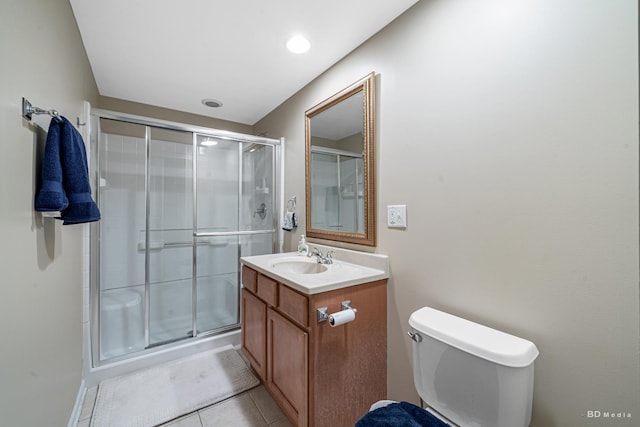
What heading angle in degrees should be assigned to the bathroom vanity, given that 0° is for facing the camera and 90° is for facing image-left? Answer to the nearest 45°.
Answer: approximately 45°

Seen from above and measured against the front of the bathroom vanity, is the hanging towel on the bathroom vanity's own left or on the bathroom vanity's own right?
on the bathroom vanity's own right

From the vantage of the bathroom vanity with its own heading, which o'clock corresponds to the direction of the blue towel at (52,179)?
The blue towel is roughly at 1 o'clock from the bathroom vanity.

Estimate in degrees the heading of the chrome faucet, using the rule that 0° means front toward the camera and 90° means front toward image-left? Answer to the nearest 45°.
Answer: approximately 45°
